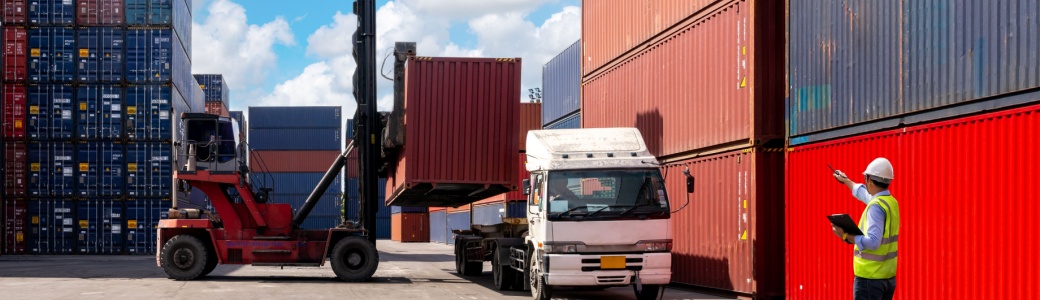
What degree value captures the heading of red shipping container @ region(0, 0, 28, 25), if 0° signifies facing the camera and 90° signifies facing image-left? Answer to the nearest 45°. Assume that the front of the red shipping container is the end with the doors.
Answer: approximately 0°

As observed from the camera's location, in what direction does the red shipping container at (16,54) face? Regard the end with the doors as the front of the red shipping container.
facing the viewer

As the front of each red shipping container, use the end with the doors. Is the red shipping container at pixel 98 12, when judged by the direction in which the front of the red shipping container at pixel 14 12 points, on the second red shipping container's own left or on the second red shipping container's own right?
on the second red shipping container's own left

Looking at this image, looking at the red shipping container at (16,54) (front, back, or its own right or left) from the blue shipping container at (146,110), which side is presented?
left

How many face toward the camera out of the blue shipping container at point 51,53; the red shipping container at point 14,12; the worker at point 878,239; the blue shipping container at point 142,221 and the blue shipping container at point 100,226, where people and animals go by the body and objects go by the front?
4
